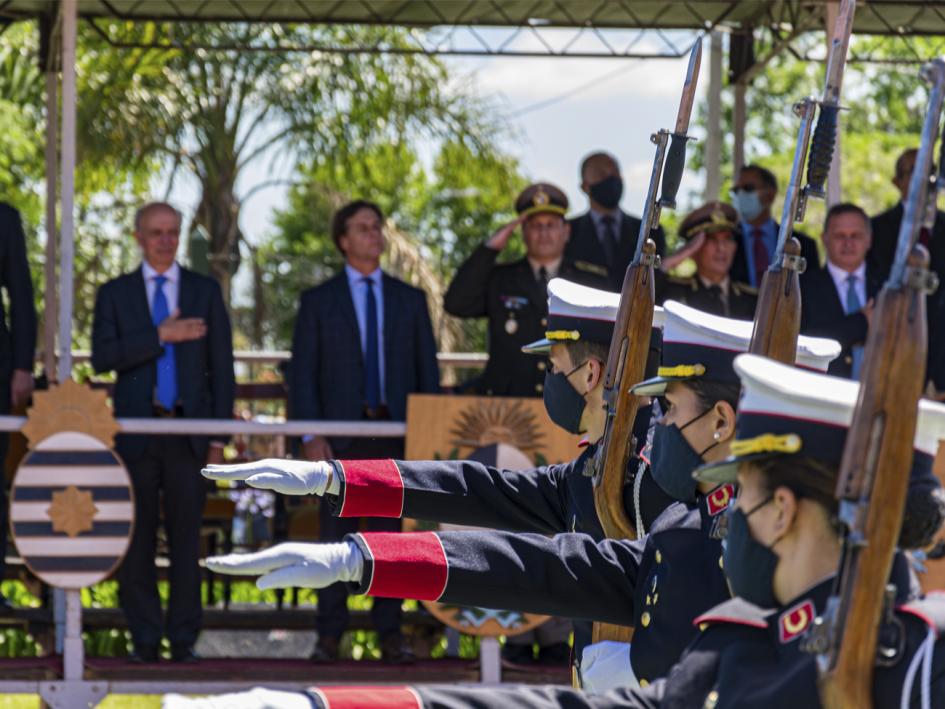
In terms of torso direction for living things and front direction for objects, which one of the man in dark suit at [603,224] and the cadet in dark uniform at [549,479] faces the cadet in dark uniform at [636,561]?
the man in dark suit

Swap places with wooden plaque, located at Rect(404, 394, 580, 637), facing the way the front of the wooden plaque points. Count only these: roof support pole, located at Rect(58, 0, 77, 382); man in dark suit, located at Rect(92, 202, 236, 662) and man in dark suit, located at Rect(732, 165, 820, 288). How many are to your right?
2

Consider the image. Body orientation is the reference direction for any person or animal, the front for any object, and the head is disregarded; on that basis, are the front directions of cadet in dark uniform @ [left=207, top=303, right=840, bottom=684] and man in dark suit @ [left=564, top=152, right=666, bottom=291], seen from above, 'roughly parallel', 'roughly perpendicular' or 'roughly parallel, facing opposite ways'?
roughly perpendicular

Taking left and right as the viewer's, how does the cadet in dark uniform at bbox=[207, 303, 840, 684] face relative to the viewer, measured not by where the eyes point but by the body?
facing to the left of the viewer

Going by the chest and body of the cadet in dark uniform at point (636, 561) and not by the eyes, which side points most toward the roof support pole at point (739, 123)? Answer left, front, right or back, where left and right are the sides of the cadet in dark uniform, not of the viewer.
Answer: right

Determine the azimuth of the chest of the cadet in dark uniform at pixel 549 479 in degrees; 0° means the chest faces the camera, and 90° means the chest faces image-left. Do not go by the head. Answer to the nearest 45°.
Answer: approximately 90°

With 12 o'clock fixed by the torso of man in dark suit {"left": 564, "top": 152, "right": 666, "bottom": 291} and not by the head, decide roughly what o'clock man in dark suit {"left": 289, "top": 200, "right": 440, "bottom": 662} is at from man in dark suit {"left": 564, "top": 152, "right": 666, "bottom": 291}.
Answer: man in dark suit {"left": 289, "top": 200, "right": 440, "bottom": 662} is roughly at 2 o'clock from man in dark suit {"left": 564, "top": 152, "right": 666, "bottom": 291}.

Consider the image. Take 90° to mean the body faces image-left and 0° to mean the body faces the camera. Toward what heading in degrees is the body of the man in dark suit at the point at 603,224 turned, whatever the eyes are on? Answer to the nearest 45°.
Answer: approximately 0°

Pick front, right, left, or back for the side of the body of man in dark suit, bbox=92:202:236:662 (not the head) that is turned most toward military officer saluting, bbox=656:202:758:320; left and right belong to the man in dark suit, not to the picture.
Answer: left

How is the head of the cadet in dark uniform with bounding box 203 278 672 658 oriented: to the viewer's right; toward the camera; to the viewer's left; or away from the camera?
to the viewer's left

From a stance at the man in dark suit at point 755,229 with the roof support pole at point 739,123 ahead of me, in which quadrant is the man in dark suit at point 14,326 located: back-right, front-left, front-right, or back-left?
back-left
